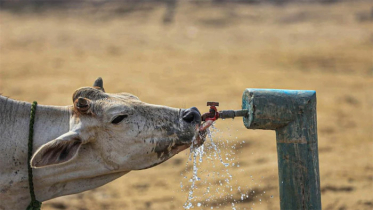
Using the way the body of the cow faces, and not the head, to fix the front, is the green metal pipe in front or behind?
in front

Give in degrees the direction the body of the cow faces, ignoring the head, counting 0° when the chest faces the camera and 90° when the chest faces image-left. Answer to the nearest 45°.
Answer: approximately 270°
